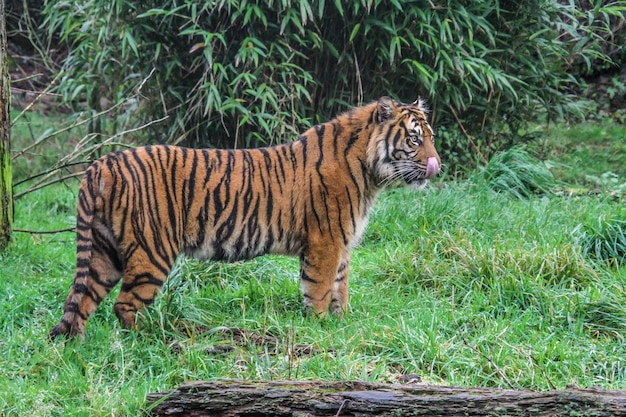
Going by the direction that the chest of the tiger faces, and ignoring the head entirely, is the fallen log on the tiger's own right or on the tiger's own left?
on the tiger's own right

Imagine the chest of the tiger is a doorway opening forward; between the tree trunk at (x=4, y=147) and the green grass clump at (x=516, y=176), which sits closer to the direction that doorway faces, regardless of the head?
the green grass clump

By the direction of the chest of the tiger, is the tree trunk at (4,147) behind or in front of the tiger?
behind

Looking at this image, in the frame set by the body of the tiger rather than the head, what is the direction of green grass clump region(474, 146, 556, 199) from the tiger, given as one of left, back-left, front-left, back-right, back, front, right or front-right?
front-left

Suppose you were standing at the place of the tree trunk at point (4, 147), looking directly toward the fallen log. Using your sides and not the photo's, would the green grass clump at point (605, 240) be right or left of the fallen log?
left

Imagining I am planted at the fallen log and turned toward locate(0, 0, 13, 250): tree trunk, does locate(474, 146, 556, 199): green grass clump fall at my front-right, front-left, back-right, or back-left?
front-right

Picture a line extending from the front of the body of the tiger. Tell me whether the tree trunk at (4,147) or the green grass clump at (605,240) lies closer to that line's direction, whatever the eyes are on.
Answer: the green grass clump

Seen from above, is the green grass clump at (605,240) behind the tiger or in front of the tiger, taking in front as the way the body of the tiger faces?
in front

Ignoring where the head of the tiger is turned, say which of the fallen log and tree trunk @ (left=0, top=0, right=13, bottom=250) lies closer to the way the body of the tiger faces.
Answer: the fallen log

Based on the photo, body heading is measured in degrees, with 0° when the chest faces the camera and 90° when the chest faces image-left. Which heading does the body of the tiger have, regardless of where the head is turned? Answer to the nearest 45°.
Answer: approximately 270°
